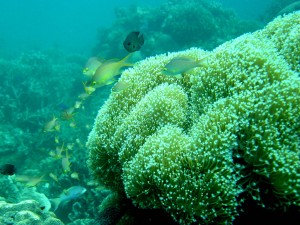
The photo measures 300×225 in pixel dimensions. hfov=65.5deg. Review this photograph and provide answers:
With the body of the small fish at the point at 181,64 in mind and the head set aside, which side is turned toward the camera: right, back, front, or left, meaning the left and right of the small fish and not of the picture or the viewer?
left

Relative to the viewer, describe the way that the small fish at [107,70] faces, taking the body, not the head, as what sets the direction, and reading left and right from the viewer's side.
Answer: facing to the left of the viewer

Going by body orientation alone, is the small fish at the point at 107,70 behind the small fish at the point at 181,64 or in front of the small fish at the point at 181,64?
in front

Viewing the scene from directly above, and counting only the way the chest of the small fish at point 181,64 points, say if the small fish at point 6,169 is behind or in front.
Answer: in front
